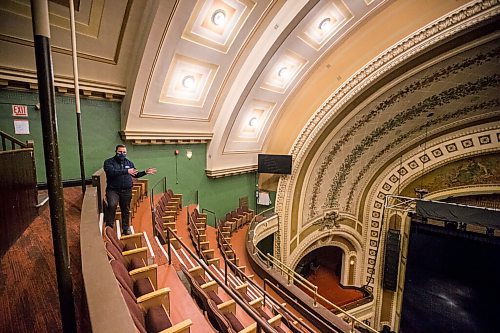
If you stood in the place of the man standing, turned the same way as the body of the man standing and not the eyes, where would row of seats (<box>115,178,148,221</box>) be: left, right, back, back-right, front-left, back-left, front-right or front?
back-left

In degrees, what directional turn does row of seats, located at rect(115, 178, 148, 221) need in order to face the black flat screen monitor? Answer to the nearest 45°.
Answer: approximately 45° to its left

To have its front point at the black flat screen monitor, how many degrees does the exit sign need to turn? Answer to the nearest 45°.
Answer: approximately 90° to its left

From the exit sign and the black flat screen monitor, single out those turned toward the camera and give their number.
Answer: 2

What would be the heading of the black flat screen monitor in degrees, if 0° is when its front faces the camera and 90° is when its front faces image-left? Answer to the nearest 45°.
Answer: approximately 0°

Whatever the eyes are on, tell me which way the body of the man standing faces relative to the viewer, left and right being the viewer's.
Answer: facing the viewer and to the right of the viewer

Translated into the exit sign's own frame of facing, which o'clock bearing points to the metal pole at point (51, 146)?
The metal pole is roughly at 12 o'clock from the exit sign.

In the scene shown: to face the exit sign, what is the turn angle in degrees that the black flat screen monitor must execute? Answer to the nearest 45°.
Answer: approximately 45° to its right

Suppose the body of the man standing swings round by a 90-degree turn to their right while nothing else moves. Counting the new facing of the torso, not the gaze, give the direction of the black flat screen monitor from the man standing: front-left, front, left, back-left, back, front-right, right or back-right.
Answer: back

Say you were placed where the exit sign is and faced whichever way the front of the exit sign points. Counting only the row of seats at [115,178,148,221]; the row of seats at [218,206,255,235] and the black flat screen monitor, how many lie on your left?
3
